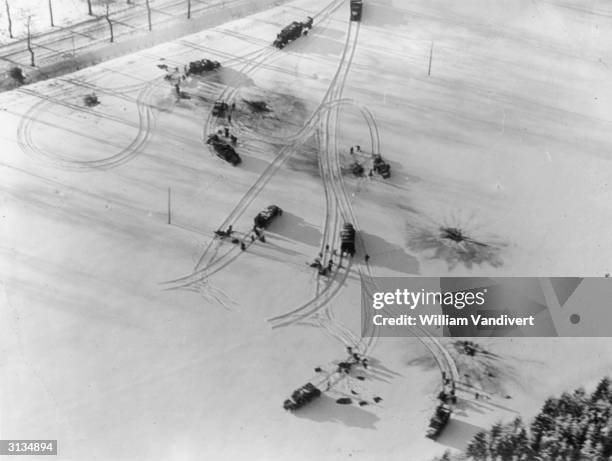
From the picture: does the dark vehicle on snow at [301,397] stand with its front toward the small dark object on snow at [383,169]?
no

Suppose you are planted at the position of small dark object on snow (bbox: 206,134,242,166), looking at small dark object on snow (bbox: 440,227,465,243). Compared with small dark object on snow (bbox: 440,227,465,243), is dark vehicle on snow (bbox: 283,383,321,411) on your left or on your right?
right

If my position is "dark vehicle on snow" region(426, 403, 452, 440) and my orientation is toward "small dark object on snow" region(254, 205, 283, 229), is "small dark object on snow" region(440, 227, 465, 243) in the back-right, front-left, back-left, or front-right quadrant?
front-right

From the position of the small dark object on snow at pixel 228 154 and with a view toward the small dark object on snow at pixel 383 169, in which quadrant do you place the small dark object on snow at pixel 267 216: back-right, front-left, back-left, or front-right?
front-right

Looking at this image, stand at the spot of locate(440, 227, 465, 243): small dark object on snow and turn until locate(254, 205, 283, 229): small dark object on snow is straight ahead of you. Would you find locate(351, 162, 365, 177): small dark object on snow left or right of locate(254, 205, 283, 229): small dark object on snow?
right

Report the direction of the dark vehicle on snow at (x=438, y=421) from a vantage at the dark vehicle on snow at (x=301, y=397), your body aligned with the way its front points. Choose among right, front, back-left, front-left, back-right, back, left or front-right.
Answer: back-left

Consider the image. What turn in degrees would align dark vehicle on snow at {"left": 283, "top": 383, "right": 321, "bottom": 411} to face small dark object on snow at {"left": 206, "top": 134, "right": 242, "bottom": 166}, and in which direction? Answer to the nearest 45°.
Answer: approximately 135° to its right

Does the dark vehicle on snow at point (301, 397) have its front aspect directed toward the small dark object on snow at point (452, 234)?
no

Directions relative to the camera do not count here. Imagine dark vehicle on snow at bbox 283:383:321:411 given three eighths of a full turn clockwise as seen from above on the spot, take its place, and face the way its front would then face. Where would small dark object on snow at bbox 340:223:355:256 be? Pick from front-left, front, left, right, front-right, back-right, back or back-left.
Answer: front

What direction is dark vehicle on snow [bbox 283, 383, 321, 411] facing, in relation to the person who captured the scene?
facing the viewer and to the left of the viewer
